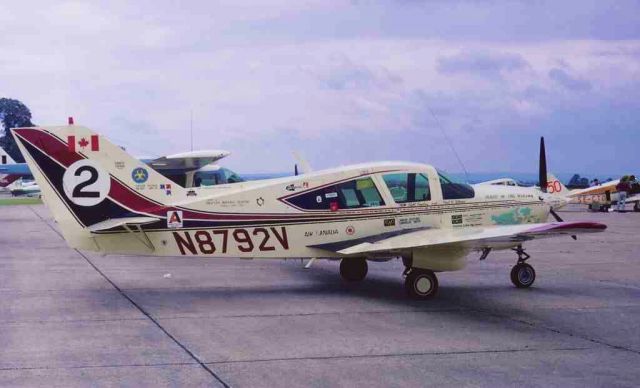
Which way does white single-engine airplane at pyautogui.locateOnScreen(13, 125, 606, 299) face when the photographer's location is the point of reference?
facing away from the viewer and to the right of the viewer
